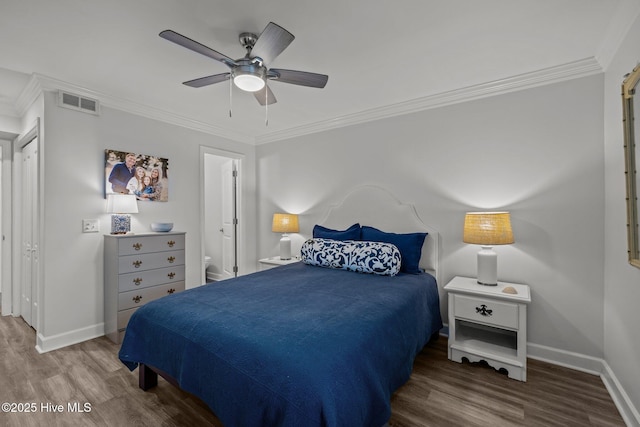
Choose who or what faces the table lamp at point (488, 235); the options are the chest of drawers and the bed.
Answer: the chest of drawers

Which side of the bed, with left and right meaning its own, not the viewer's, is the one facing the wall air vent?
right

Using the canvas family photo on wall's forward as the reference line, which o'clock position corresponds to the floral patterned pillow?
The floral patterned pillow is roughly at 12 o'clock from the canvas family photo on wall.

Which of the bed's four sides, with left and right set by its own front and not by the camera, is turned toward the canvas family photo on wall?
right

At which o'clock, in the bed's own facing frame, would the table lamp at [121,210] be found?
The table lamp is roughly at 3 o'clock from the bed.

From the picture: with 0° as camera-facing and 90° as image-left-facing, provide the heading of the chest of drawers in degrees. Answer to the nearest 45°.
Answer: approximately 315°

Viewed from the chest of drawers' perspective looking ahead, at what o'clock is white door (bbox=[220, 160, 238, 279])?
The white door is roughly at 9 o'clock from the chest of drawers.

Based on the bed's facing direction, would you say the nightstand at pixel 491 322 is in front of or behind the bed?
behind

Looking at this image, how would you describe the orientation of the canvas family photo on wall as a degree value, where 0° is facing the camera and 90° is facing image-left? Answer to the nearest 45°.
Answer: approximately 315°
